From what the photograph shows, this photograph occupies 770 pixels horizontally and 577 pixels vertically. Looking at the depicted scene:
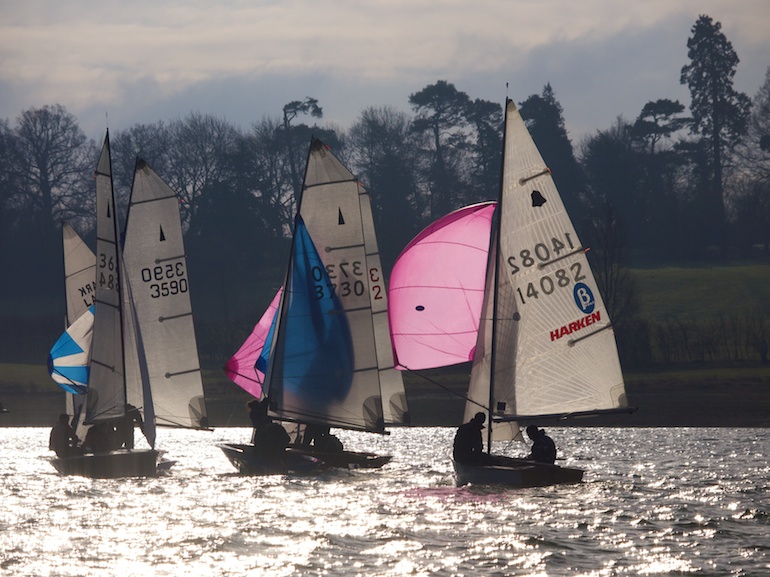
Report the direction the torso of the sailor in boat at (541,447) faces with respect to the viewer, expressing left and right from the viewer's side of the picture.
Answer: facing to the left of the viewer

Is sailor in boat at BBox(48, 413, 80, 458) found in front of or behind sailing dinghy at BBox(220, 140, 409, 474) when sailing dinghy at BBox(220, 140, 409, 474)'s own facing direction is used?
in front

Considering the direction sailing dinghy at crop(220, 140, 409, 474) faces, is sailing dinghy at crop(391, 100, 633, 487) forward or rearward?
rearward

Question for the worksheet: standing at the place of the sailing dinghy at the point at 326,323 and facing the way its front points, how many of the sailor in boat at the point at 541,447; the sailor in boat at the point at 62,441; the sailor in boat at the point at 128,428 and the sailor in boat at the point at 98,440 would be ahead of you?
3

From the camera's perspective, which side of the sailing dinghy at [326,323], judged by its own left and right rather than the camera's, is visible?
left

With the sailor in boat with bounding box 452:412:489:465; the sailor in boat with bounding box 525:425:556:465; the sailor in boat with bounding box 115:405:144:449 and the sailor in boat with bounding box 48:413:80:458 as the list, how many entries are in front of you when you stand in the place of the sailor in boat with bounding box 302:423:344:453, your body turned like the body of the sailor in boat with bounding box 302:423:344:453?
2

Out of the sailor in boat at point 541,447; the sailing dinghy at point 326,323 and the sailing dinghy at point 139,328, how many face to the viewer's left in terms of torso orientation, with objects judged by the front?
3

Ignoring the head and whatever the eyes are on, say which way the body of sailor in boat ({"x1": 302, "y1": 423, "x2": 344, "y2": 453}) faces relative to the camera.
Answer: to the viewer's left

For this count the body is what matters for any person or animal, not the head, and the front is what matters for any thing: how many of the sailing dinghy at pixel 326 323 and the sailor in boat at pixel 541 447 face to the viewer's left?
2

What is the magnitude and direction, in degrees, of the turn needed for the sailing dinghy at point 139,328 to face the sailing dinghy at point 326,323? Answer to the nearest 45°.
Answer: approximately 135° to its left

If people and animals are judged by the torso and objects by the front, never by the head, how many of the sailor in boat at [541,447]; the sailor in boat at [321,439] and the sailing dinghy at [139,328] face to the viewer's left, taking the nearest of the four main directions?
3

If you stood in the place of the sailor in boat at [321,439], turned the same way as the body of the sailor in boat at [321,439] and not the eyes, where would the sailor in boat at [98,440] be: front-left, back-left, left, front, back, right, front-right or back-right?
front

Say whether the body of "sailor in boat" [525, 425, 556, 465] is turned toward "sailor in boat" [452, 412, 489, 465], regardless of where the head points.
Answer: yes

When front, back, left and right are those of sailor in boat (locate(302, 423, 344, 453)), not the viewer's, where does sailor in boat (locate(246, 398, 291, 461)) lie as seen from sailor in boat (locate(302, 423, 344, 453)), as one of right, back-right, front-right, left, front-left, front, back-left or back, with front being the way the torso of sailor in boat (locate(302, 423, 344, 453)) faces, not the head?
front-left
